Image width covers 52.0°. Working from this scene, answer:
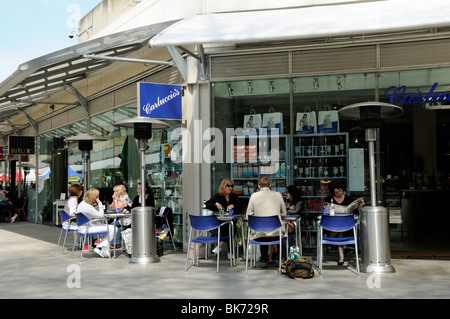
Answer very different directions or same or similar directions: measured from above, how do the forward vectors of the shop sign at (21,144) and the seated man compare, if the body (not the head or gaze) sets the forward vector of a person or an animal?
very different directions

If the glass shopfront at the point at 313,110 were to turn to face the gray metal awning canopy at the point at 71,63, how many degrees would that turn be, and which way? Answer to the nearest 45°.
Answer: approximately 90° to its right

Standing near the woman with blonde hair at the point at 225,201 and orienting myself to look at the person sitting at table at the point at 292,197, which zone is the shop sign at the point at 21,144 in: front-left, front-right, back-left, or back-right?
back-left

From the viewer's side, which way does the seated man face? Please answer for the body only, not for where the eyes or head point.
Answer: away from the camera

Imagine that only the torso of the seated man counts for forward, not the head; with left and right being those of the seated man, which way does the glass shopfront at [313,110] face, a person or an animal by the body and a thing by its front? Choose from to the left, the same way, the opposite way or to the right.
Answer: the opposite way

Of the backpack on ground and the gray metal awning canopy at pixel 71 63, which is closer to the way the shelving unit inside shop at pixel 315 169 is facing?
the backpack on ground
